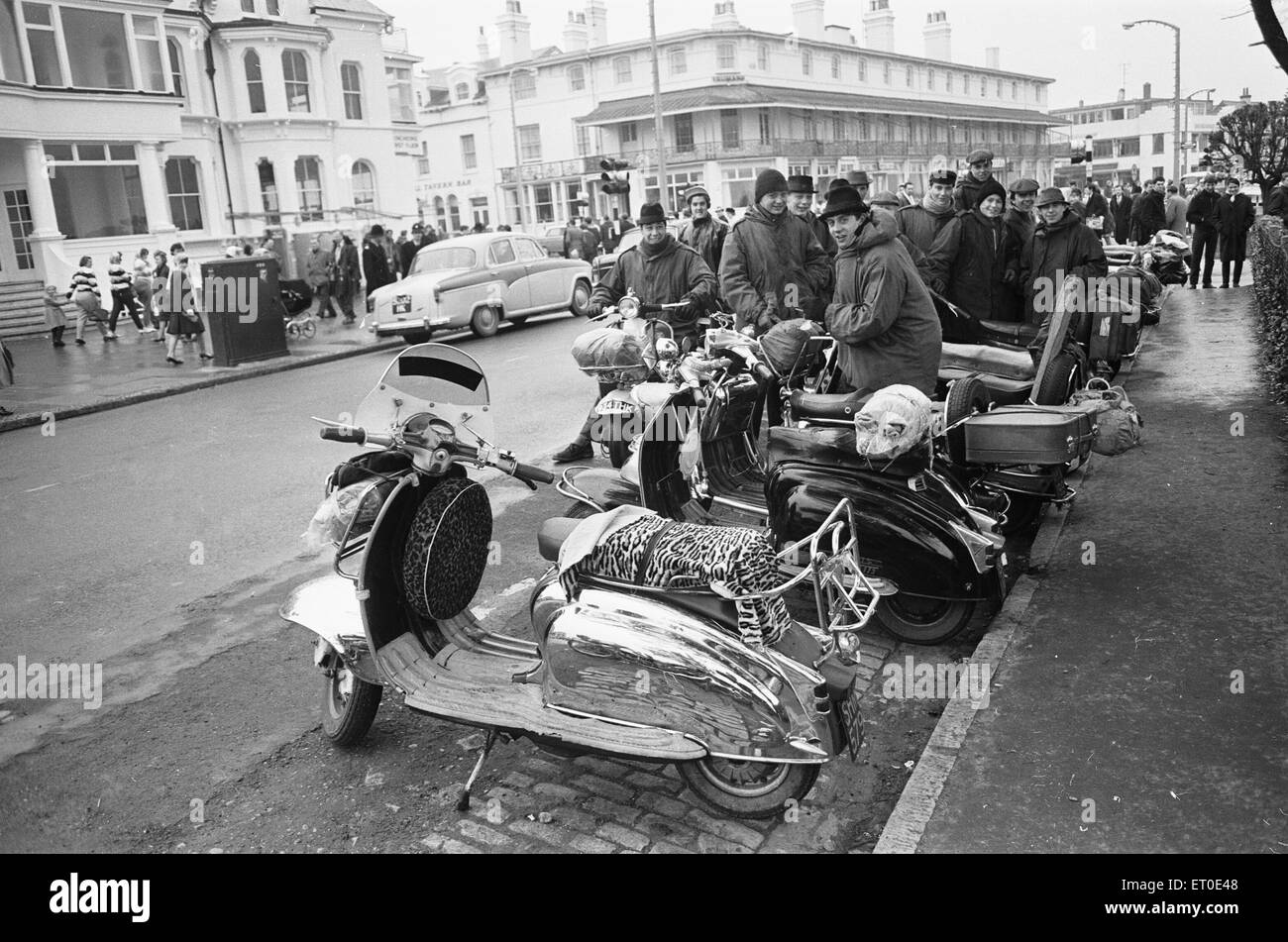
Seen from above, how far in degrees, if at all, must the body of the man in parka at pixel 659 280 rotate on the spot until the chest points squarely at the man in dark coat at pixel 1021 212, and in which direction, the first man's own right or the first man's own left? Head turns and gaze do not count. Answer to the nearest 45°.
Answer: approximately 90° to the first man's own left

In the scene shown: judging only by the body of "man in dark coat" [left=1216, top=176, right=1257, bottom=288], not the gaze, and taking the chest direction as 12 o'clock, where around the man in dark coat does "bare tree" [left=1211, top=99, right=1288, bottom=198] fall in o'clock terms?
The bare tree is roughly at 6 o'clock from the man in dark coat.

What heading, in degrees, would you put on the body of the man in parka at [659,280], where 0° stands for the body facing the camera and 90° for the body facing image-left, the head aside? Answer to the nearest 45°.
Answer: approximately 0°

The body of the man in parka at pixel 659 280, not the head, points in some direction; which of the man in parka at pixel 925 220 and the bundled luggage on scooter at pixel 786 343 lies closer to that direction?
the bundled luggage on scooter

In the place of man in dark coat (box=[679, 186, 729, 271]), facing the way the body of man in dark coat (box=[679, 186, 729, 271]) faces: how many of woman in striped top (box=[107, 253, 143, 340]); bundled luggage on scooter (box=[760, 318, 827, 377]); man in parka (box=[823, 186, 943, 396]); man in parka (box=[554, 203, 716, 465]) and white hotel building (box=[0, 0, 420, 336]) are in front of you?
3

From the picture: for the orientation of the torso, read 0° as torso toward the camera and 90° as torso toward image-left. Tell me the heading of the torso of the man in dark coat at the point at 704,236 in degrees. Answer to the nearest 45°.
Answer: approximately 0°

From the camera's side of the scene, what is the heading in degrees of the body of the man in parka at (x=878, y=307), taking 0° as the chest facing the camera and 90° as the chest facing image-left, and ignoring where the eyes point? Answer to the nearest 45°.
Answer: approximately 45°

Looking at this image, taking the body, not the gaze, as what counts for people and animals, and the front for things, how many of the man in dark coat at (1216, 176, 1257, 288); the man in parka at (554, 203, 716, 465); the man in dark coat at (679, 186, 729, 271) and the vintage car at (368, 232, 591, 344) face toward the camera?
3

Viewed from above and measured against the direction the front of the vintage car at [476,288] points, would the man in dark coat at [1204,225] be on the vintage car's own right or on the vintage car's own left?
on the vintage car's own right

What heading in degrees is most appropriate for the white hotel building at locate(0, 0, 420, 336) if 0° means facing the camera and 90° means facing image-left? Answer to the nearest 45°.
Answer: approximately 315°

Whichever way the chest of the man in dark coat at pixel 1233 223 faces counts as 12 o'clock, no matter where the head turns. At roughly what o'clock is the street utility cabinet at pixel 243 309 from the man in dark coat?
The street utility cabinet is roughly at 2 o'clock from the man in dark coat.
